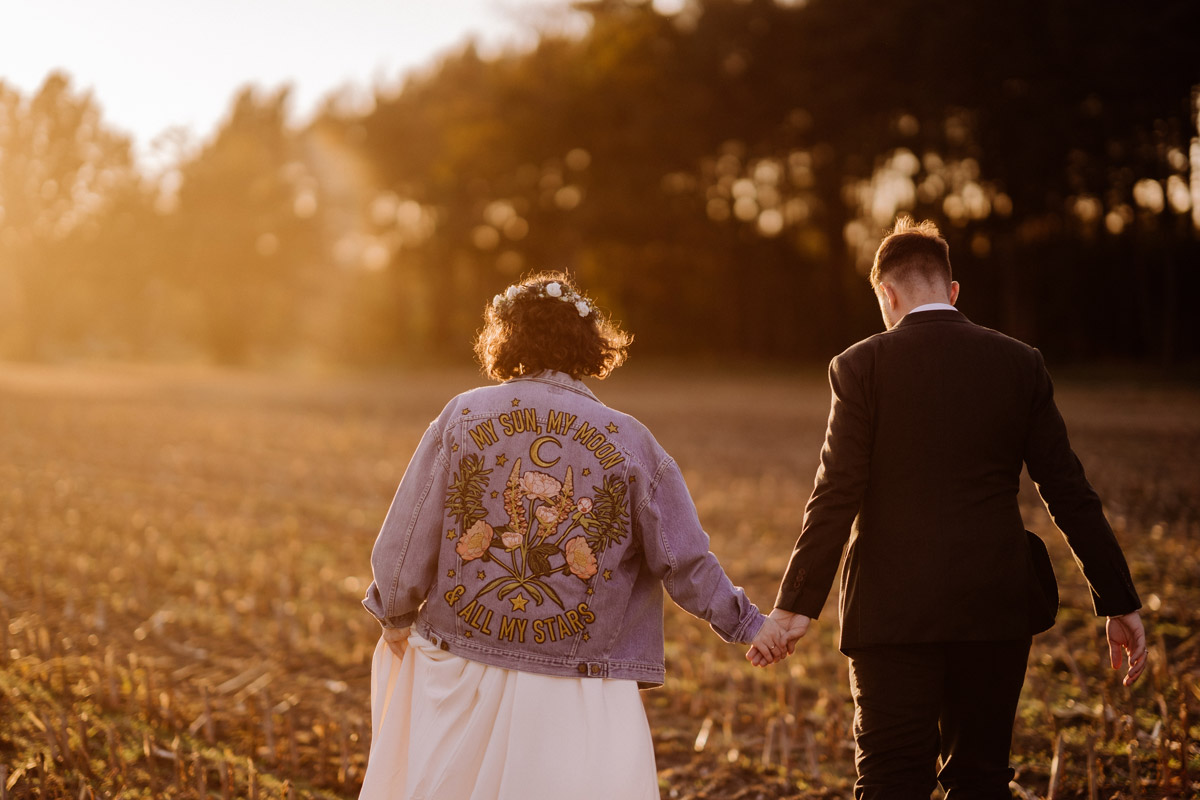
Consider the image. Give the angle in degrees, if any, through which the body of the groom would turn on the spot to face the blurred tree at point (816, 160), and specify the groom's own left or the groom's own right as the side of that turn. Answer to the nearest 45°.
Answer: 0° — they already face it

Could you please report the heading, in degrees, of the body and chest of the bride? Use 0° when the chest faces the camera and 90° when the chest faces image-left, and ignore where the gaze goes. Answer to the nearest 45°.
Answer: approximately 180°

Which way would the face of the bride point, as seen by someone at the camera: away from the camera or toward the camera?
away from the camera

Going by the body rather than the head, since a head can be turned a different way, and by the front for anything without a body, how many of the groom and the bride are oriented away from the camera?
2

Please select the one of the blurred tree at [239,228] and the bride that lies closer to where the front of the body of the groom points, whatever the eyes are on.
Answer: the blurred tree

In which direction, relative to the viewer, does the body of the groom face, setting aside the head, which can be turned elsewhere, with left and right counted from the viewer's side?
facing away from the viewer

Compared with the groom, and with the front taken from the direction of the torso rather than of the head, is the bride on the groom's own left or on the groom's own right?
on the groom's own left
